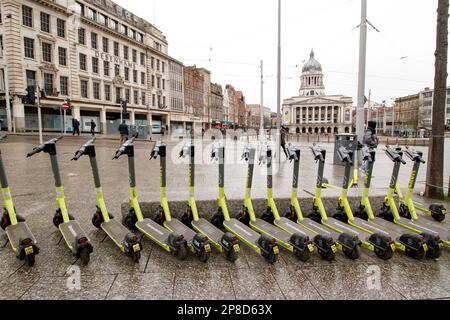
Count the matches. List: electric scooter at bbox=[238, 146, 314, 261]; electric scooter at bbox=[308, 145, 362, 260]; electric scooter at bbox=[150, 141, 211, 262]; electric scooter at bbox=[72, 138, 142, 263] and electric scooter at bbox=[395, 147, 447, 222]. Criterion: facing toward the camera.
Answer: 0

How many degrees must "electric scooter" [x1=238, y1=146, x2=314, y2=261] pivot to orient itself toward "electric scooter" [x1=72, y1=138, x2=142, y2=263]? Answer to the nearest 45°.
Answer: approximately 45° to its left

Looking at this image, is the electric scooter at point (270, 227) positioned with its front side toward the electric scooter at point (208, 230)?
no

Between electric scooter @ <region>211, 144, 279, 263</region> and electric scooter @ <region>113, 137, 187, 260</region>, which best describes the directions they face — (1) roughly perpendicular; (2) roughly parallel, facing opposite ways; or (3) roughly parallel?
roughly parallel

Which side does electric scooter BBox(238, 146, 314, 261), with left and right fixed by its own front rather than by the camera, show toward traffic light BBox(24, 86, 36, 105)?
front

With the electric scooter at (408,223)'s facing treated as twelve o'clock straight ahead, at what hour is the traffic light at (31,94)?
The traffic light is roughly at 11 o'clock from the electric scooter.

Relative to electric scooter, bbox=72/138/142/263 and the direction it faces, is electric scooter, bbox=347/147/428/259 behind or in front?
behind

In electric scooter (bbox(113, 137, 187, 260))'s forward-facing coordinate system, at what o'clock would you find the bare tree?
The bare tree is roughly at 4 o'clock from the electric scooter.

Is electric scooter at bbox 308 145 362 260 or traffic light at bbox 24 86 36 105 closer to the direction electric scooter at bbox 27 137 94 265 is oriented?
the traffic light

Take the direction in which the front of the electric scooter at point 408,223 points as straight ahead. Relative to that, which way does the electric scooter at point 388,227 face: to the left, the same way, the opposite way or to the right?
the same way

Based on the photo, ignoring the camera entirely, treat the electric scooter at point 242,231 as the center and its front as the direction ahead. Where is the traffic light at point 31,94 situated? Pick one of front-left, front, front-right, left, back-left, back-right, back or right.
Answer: front

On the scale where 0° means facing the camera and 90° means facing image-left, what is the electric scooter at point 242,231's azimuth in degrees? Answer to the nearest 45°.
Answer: approximately 135°

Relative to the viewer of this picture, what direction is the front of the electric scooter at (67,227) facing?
facing away from the viewer and to the left of the viewer

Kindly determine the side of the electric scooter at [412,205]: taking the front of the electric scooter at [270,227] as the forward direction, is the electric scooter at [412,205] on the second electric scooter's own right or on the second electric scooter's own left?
on the second electric scooter's own right

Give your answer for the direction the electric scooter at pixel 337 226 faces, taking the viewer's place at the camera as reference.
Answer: facing away from the viewer and to the left of the viewer

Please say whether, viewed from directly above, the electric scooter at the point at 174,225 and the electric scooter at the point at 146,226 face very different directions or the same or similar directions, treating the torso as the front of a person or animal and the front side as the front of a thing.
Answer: same or similar directions

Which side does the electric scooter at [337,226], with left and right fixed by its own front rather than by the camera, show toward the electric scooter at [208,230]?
left

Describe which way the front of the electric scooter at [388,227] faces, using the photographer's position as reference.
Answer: facing away from the viewer and to the left of the viewer

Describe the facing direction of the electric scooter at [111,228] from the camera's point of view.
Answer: facing away from the viewer and to the left of the viewer

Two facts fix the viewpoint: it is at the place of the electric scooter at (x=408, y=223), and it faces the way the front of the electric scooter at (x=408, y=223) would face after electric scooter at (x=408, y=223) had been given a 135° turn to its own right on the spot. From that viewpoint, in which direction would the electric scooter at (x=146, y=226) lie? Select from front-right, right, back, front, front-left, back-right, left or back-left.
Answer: back-right
